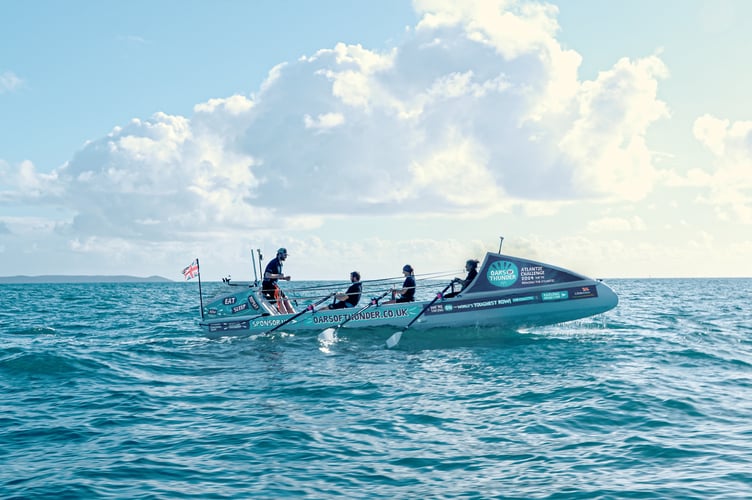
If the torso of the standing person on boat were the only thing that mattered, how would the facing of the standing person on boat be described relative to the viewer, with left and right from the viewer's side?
facing to the right of the viewer

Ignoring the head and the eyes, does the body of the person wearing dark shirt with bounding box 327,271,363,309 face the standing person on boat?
yes

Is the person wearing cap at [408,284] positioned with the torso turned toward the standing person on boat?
yes

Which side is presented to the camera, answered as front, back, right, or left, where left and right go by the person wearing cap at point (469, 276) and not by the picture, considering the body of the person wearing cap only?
left

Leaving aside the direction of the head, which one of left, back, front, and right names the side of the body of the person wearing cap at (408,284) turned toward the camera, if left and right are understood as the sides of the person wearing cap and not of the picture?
left

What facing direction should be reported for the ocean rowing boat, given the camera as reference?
facing to the right of the viewer

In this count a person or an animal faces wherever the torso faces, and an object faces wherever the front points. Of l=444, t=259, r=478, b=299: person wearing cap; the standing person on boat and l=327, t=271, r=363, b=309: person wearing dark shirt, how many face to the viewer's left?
2

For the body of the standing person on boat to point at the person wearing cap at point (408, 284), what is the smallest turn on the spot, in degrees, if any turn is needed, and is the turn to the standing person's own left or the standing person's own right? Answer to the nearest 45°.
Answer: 0° — they already face them

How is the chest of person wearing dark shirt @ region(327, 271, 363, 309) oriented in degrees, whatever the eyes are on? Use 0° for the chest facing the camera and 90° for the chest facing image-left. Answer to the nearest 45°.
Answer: approximately 90°

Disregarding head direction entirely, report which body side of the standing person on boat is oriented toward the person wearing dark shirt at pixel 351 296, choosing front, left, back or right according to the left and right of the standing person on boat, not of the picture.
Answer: front

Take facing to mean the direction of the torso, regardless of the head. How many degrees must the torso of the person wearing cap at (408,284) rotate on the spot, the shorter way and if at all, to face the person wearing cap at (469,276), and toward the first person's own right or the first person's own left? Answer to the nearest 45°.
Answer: approximately 135° to the first person's own left
